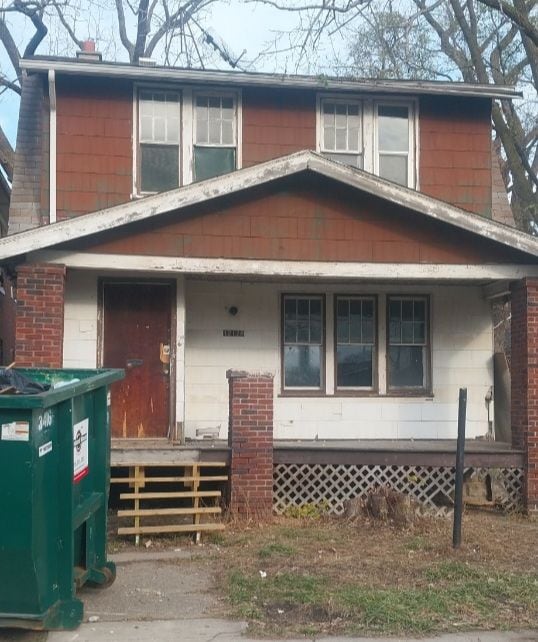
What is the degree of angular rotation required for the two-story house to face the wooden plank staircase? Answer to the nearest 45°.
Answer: approximately 45° to its right

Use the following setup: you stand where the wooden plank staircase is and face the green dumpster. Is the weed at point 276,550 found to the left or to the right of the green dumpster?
left

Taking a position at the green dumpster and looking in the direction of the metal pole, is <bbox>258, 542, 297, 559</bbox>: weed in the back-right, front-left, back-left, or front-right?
front-left

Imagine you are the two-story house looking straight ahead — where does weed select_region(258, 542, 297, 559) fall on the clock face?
The weed is roughly at 12 o'clock from the two-story house.

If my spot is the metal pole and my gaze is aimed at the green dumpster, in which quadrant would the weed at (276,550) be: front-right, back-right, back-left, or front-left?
front-right

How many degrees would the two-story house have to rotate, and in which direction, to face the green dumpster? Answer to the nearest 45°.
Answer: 0° — it already faces it

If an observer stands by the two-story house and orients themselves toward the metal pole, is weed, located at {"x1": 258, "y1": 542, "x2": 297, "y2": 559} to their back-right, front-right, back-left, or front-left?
front-right

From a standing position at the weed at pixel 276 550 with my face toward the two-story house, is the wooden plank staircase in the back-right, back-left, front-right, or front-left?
front-left

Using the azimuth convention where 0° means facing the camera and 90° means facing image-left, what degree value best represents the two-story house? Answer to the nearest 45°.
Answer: approximately 0°
